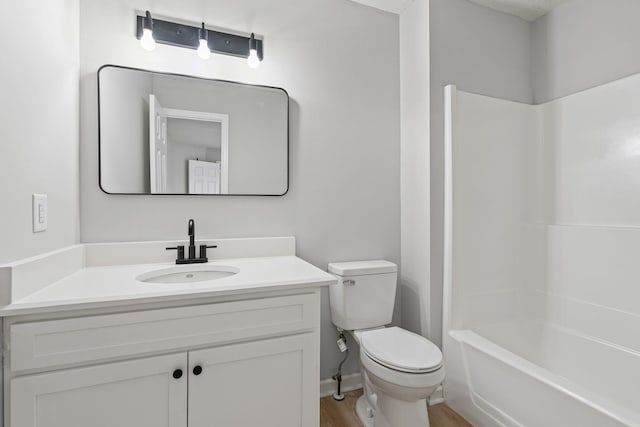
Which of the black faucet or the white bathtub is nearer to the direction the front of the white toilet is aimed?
the white bathtub

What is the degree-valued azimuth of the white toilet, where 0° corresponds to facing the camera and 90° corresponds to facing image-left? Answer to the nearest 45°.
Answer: approximately 315°

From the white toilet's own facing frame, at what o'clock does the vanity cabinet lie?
The vanity cabinet is roughly at 3 o'clock from the white toilet.

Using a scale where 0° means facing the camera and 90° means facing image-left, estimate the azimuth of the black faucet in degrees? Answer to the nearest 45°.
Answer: approximately 0°
